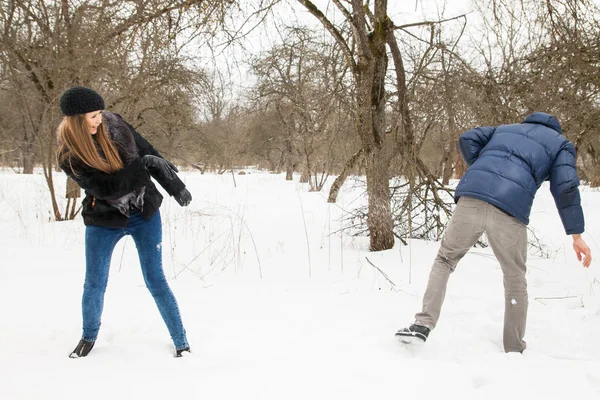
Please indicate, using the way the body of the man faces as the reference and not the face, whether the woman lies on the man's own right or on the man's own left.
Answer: on the man's own left

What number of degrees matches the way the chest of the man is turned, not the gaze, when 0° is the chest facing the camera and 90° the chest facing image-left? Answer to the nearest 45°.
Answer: approximately 180°
